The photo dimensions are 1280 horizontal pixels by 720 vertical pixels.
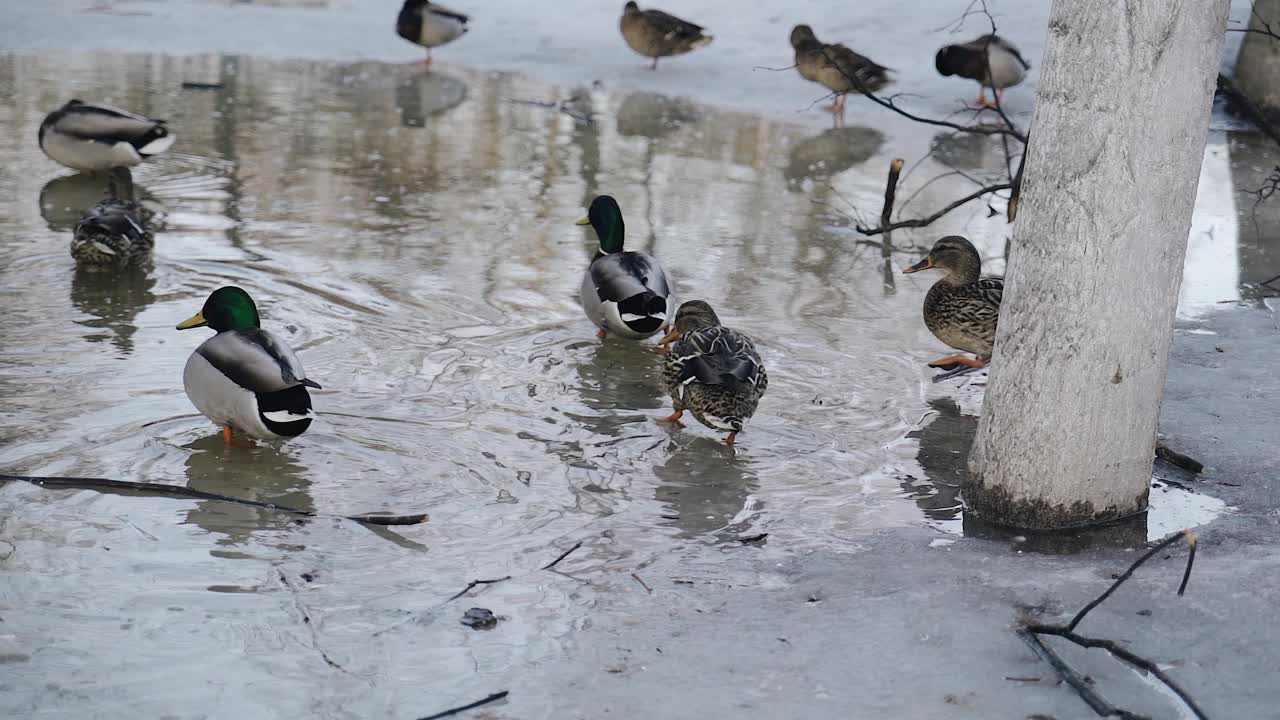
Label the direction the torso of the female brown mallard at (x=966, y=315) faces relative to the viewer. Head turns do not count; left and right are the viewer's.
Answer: facing to the left of the viewer

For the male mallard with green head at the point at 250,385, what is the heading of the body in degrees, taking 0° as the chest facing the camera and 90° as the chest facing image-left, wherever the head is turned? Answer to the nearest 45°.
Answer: approximately 135°

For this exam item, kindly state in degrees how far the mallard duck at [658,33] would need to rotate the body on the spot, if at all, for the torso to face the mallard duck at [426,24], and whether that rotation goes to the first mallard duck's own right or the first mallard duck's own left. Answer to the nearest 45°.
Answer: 0° — it already faces it

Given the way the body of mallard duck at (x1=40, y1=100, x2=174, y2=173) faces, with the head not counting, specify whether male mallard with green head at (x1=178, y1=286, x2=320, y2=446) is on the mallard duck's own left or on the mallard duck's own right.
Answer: on the mallard duck's own left

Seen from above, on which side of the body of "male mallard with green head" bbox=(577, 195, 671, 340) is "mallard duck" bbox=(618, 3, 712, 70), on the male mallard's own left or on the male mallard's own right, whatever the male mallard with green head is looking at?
on the male mallard's own right

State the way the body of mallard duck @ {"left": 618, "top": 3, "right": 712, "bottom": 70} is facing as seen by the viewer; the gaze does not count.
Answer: to the viewer's left

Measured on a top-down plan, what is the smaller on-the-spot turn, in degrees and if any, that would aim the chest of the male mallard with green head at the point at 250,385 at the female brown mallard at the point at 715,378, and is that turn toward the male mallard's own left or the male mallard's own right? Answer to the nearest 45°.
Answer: approximately 135° to the male mallard's own right

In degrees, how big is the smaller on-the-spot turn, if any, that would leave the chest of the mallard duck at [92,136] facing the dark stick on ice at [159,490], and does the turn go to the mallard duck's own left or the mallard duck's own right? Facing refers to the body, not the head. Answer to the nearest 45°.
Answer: approximately 90° to the mallard duck's own left

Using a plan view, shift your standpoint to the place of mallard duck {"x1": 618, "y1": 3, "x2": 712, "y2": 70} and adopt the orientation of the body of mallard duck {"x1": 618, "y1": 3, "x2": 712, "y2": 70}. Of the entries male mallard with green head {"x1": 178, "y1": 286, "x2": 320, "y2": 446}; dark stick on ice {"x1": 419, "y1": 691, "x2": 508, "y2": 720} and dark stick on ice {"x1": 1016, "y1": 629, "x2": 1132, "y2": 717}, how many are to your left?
3

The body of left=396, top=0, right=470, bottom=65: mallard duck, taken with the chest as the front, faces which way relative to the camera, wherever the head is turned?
to the viewer's left

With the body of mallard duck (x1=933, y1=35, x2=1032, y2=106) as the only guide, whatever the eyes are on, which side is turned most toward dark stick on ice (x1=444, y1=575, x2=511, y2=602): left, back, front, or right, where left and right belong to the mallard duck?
left

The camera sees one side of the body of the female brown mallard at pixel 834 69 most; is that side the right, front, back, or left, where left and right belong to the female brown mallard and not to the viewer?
left

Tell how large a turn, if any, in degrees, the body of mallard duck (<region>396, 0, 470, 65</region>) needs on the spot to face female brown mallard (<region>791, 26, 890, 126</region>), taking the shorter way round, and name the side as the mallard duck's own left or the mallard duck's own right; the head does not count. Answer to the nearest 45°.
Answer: approximately 135° to the mallard duck's own left
